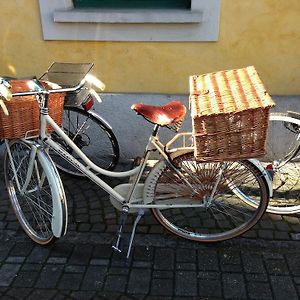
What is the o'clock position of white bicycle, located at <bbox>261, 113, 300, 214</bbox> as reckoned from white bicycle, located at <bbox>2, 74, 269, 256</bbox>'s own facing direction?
white bicycle, located at <bbox>261, 113, 300, 214</bbox> is roughly at 5 o'clock from white bicycle, located at <bbox>2, 74, 269, 256</bbox>.

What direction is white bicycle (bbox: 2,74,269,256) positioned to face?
to the viewer's left
